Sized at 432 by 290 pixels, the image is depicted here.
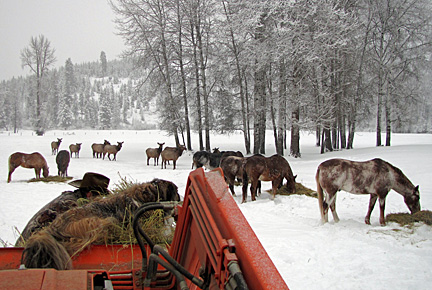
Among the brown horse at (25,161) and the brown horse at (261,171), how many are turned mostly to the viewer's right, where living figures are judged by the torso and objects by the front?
2

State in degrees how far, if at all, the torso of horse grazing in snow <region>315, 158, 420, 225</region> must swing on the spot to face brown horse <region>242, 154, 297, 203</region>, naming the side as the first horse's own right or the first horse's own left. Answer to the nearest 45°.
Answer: approximately 135° to the first horse's own left

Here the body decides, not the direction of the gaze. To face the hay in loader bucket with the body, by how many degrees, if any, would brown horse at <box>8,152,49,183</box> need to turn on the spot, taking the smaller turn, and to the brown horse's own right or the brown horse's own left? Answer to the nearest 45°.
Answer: approximately 90° to the brown horse's own right

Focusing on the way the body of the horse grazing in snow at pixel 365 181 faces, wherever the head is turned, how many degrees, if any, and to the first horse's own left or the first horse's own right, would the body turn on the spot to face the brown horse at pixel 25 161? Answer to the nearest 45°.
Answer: approximately 180°

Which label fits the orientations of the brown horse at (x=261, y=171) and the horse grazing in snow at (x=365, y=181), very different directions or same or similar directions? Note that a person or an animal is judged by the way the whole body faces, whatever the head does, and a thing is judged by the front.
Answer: same or similar directions

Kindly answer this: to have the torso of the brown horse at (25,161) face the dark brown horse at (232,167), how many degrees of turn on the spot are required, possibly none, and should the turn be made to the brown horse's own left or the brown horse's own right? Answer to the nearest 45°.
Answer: approximately 45° to the brown horse's own right

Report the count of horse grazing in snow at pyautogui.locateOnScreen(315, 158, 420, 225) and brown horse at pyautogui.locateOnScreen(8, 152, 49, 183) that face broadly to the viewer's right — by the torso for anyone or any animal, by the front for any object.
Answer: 2

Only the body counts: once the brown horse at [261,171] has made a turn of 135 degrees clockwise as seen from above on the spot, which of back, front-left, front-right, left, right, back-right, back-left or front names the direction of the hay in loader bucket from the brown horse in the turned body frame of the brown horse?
front-left

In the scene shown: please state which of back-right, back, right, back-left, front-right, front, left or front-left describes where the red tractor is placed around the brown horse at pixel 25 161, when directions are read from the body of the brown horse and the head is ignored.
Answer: right

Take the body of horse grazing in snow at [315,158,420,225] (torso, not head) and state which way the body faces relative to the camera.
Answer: to the viewer's right

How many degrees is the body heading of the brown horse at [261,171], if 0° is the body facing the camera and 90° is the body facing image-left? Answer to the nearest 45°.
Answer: approximately 270°

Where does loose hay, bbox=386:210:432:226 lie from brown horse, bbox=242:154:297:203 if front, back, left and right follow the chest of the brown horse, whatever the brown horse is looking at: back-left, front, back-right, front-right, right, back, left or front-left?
front-right
